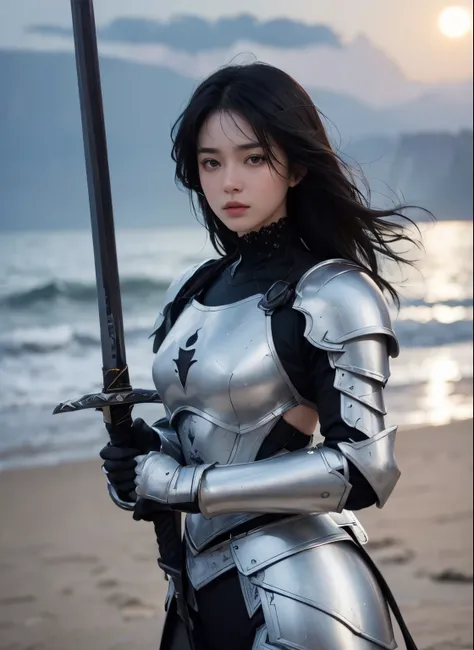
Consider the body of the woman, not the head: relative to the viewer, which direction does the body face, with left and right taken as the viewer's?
facing the viewer and to the left of the viewer

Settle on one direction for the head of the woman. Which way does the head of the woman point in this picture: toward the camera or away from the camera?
toward the camera
